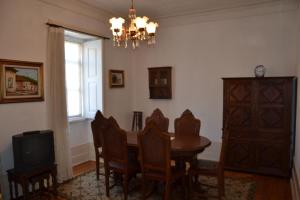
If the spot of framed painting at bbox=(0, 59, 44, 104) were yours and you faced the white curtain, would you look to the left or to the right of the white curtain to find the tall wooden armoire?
right

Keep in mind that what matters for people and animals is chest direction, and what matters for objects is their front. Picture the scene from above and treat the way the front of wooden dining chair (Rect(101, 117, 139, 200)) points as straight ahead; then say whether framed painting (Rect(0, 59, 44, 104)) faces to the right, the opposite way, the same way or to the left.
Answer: to the right

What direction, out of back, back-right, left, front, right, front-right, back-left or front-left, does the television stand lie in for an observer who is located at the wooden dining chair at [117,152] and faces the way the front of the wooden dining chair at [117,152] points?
back-left

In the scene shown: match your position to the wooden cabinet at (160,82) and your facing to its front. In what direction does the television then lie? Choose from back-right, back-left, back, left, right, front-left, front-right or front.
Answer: front-right

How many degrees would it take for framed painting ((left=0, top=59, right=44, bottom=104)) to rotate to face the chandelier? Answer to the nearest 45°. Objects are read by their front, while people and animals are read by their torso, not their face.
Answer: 0° — it already faces it

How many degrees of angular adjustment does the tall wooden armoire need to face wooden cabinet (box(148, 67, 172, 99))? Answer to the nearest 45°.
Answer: approximately 90° to its right

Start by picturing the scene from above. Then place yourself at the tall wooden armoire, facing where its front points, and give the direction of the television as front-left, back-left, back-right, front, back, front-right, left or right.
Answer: front-right

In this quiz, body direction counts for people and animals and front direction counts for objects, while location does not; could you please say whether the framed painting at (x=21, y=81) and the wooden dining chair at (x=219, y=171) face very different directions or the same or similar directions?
very different directions

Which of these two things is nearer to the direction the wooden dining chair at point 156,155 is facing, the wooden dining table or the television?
the wooden dining table

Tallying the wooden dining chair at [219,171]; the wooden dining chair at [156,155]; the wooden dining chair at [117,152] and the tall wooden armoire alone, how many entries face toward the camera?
1
